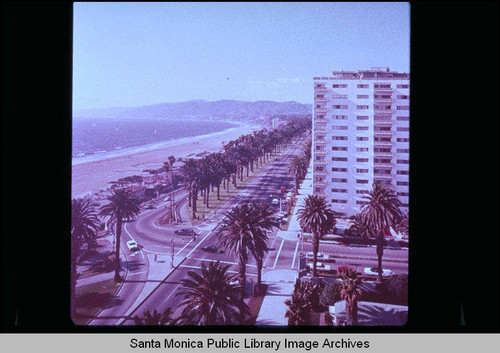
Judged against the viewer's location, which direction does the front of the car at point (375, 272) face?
facing to the right of the viewer

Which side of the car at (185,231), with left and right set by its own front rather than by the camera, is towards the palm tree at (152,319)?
left

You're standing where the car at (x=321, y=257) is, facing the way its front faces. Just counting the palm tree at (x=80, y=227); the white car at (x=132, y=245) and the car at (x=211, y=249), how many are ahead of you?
0

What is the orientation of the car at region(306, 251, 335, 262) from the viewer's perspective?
to the viewer's right

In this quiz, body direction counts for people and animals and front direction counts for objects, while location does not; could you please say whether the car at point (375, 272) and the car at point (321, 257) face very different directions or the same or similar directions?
same or similar directions

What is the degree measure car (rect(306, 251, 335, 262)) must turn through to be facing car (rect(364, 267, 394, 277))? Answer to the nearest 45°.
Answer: approximately 45° to its right

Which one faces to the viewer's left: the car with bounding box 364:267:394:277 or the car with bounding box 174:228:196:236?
the car with bounding box 174:228:196:236

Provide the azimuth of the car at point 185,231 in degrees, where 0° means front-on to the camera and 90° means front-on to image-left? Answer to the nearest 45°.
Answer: approximately 90°
